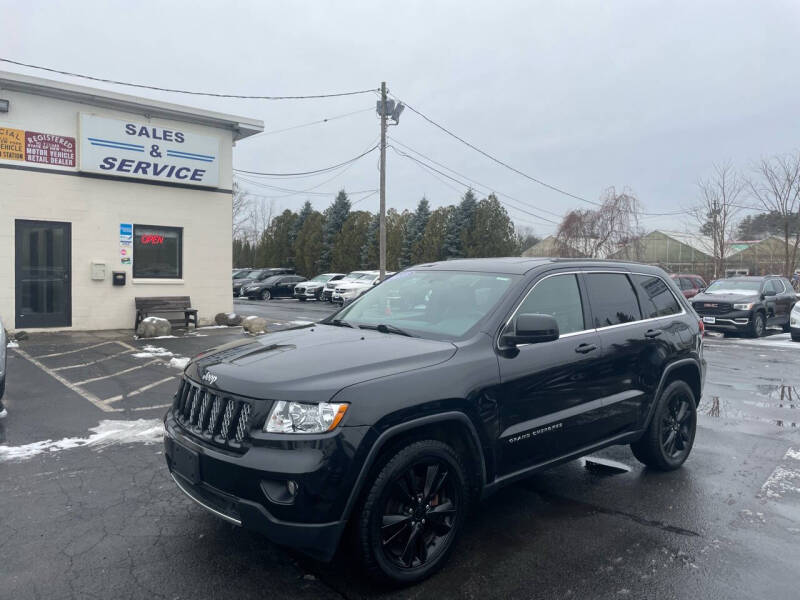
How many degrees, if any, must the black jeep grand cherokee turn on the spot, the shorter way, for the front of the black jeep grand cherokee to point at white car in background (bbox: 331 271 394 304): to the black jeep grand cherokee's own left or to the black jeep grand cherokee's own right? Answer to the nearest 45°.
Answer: approximately 135° to the black jeep grand cherokee's own right

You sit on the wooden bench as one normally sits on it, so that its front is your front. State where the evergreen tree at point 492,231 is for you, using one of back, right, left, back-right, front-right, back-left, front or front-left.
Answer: back-left

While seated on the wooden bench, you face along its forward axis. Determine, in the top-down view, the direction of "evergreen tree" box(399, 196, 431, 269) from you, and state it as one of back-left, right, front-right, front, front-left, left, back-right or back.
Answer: back-left

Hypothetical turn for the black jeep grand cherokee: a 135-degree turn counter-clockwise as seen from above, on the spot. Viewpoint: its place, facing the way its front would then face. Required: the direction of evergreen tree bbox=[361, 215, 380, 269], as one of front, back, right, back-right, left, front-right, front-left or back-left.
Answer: left

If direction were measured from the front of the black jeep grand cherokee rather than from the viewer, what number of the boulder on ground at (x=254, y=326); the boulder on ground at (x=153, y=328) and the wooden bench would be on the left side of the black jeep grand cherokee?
0

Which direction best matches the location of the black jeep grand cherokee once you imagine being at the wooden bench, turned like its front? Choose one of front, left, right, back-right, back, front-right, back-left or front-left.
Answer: front

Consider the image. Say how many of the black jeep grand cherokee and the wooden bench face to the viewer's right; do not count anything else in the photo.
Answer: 0

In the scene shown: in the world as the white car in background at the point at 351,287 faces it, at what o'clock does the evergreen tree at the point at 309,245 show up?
The evergreen tree is roughly at 4 o'clock from the white car in background.

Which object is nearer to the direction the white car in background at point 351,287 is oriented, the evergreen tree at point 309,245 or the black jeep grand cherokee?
the black jeep grand cherokee

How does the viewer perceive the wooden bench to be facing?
facing the viewer

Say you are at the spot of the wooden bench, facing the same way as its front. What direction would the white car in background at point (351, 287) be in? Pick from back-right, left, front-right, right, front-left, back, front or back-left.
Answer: back-left

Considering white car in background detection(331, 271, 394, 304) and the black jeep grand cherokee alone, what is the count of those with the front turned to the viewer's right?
0

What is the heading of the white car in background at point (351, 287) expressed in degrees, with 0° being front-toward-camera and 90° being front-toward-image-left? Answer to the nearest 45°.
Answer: approximately 45°

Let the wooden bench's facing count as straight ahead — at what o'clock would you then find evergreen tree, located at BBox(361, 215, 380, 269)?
The evergreen tree is roughly at 7 o'clock from the wooden bench.

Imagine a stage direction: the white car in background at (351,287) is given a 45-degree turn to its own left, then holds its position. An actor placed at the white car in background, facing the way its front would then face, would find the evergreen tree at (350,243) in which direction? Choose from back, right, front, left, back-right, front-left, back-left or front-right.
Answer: back

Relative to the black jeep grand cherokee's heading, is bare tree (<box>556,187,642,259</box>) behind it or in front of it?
behind

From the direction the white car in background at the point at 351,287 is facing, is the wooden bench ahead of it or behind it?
ahead

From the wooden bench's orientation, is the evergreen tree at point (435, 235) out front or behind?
behind

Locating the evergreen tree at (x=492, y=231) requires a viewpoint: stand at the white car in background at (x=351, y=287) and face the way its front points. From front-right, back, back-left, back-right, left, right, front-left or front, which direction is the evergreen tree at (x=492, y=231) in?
back

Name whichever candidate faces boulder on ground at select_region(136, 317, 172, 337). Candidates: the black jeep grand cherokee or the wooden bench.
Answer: the wooden bench

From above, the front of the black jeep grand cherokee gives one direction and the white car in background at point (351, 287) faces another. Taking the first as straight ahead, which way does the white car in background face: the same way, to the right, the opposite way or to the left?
the same way
